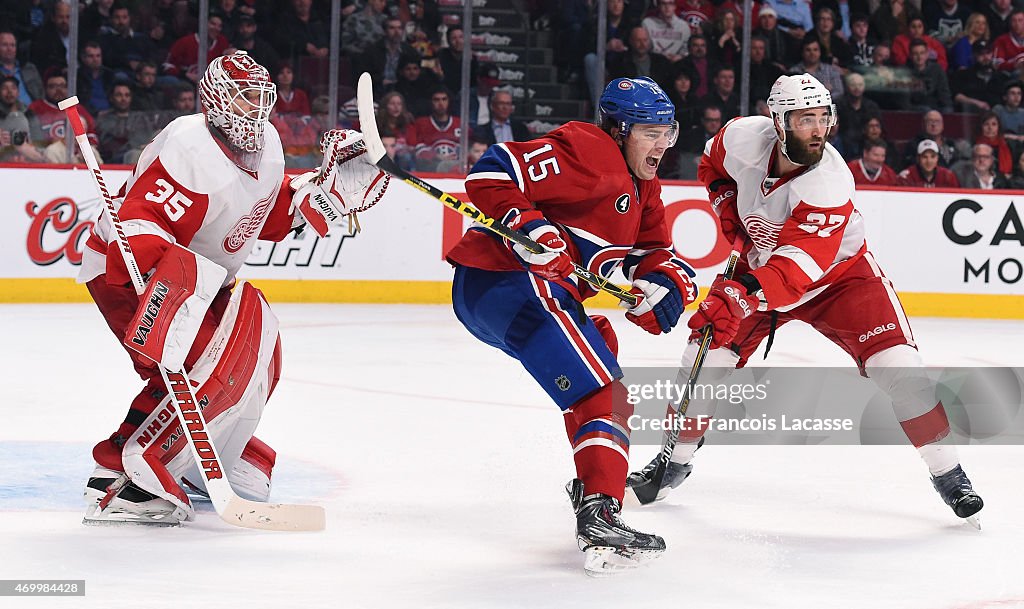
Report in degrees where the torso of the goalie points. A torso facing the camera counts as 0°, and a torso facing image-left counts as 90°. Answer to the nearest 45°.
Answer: approximately 315°

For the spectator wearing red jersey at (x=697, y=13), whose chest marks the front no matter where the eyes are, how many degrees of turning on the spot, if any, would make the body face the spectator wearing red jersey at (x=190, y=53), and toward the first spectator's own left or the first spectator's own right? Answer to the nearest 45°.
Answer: approximately 90° to the first spectator's own right

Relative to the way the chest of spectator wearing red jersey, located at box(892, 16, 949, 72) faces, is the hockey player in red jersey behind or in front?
in front

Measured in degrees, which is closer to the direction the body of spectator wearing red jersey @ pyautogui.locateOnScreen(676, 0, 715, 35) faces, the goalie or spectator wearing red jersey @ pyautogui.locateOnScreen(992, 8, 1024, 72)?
the goalie

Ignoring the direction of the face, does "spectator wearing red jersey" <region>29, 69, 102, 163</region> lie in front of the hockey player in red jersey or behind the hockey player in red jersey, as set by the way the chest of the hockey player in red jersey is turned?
behind

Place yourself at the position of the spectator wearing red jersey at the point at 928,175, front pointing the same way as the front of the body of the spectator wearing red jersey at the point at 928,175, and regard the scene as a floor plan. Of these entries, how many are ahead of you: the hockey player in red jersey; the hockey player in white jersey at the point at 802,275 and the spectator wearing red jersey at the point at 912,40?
2

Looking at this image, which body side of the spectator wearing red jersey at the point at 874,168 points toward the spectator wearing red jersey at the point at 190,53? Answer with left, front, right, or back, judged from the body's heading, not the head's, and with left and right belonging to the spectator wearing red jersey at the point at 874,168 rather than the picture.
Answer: right

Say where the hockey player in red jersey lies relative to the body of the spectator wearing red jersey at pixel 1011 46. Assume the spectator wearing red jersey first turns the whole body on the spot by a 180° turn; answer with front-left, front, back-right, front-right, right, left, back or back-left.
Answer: back

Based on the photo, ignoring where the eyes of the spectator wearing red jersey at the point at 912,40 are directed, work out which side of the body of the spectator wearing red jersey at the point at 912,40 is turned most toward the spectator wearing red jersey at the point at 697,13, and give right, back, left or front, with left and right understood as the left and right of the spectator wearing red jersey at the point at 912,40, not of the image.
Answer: right

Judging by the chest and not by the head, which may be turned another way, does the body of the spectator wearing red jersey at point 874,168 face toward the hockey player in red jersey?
yes
